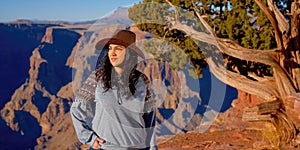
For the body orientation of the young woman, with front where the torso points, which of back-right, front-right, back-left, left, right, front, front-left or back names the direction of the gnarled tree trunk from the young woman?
back-left

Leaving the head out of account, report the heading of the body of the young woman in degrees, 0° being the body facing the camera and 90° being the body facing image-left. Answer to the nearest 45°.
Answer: approximately 0°
